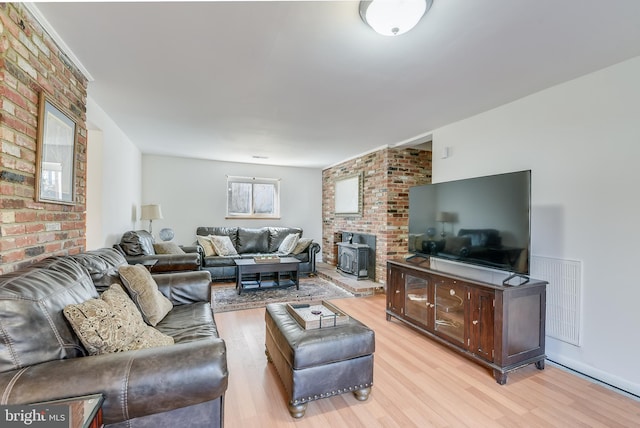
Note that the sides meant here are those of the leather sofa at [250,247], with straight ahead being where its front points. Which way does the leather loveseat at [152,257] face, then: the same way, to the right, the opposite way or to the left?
to the left

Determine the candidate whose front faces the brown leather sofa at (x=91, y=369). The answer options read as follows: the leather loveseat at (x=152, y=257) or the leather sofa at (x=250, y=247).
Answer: the leather sofa at (x=250, y=247)

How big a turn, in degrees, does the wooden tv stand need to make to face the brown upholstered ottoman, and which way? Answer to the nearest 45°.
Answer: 0° — it already faces it

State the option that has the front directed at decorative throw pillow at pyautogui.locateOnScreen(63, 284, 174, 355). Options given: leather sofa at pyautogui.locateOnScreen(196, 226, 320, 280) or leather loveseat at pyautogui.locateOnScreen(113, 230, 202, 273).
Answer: leather sofa at pyautogui.locateOnScreen(196, 226, 320, 280)

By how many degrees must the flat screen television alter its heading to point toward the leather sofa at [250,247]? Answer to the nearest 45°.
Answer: approximately 45° to its right

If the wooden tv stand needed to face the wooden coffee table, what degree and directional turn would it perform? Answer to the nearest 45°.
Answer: approximately 45° to its right
